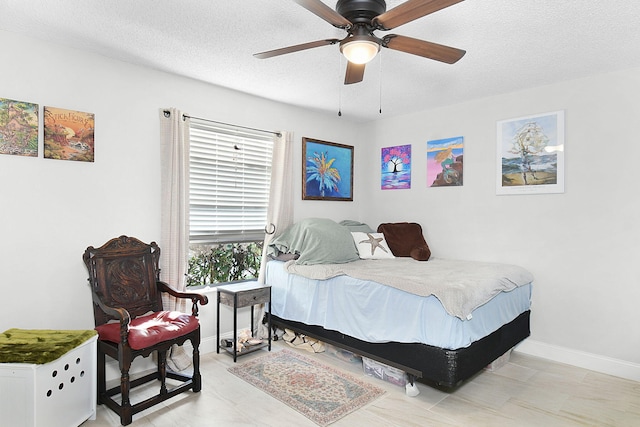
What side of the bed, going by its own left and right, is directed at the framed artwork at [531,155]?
left

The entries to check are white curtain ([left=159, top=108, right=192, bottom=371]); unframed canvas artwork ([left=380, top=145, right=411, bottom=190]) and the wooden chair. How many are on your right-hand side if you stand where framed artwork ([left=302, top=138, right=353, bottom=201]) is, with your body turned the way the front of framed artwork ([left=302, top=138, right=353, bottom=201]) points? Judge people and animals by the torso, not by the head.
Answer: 2

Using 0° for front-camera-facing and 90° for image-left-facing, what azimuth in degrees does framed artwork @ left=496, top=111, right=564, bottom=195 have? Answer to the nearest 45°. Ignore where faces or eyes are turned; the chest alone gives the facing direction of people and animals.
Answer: approximately 45°

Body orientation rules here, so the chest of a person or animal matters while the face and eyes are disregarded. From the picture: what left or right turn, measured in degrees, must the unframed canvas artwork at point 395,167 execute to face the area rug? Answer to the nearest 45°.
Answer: approximately 45° to its left

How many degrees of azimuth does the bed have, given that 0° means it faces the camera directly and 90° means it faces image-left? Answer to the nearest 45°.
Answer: approximately 315°

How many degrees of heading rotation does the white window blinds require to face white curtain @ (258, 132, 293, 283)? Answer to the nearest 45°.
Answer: approximately 45° to its left

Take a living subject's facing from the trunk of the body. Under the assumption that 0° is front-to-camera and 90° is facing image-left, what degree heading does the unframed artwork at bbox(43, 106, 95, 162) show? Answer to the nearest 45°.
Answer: approximately 315°

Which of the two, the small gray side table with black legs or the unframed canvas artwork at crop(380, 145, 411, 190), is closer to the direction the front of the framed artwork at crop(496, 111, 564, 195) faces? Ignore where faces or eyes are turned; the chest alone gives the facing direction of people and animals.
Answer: the small gray side table with black legs

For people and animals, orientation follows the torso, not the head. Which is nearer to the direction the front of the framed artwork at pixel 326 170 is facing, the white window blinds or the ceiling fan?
the ceiling fan

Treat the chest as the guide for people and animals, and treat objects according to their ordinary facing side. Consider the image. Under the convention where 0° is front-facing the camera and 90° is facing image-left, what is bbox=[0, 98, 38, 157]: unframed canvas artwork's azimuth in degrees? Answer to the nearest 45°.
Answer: approximately 315°
